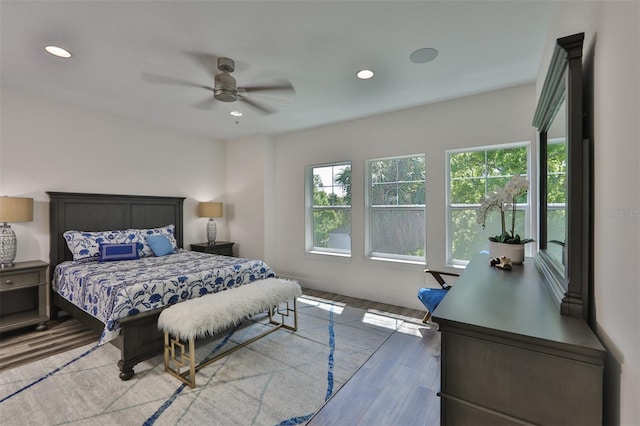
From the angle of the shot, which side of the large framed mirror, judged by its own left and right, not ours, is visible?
left

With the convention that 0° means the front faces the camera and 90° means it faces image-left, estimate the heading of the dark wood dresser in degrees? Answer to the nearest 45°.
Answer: approximately 90°

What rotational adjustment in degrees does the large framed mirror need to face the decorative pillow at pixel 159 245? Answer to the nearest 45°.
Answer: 0° — it already faces it

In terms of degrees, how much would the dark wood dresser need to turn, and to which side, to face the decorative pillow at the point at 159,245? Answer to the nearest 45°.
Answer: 0° — it already faces it

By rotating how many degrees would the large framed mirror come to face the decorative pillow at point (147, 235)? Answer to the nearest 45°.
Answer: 0° — it already faces it

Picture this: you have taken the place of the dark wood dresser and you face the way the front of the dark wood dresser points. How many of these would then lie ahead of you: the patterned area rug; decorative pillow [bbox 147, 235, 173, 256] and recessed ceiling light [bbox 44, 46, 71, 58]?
3
